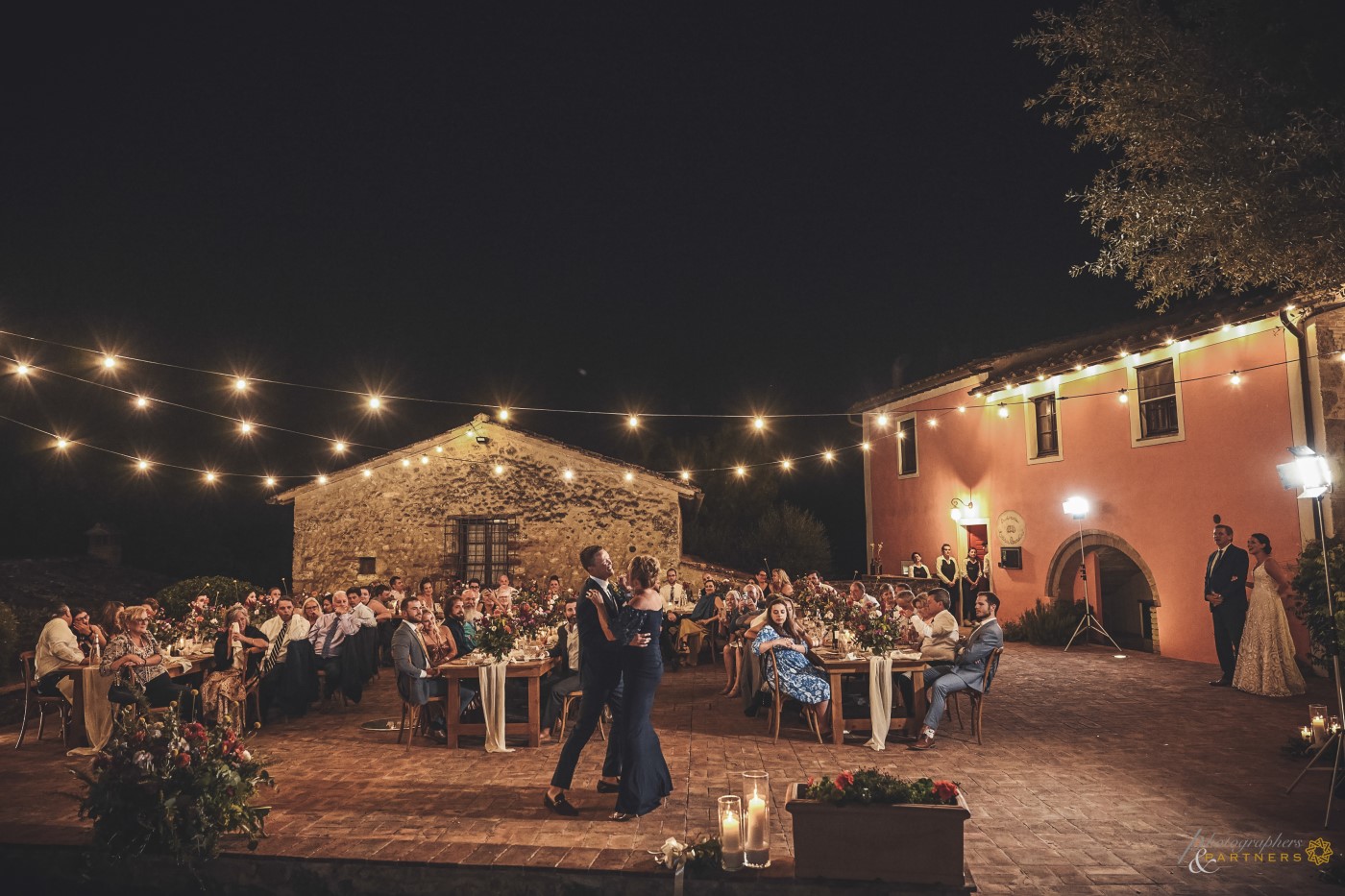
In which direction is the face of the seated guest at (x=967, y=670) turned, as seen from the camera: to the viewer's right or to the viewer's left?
to the viewer's left

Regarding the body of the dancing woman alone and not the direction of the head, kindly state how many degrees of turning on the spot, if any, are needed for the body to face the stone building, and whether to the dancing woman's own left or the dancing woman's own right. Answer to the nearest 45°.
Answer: approximately 45° to the dancing woman's own right

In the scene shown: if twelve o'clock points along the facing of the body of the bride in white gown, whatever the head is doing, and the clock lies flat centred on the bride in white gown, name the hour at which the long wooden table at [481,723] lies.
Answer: The long wooden table is roughly at 12 o'clock from the bride in white gown.

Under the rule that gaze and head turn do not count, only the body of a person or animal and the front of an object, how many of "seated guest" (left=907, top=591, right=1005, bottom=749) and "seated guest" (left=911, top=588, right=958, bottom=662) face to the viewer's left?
2

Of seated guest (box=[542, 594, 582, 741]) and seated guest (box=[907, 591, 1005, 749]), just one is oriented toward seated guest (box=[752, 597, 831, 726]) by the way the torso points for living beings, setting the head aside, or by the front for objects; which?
seated guest (box=[907, 591, 1005, 749])

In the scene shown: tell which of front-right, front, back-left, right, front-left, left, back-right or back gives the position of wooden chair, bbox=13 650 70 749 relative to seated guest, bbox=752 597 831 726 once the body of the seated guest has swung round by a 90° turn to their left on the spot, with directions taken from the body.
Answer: back-left

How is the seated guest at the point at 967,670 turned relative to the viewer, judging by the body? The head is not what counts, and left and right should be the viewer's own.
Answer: facing to the left of the viewer

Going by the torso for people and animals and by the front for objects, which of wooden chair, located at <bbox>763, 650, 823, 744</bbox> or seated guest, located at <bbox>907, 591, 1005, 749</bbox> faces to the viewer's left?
the seated guest

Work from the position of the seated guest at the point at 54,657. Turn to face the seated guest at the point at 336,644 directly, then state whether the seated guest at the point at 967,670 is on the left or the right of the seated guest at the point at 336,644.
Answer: right

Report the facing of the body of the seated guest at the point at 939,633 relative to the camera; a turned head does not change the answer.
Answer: to the viewer's left

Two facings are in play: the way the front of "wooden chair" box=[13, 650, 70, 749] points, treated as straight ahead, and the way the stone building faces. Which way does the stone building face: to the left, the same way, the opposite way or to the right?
to the right

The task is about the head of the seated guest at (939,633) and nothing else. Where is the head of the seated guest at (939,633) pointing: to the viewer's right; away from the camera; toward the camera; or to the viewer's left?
to the viewer's left
